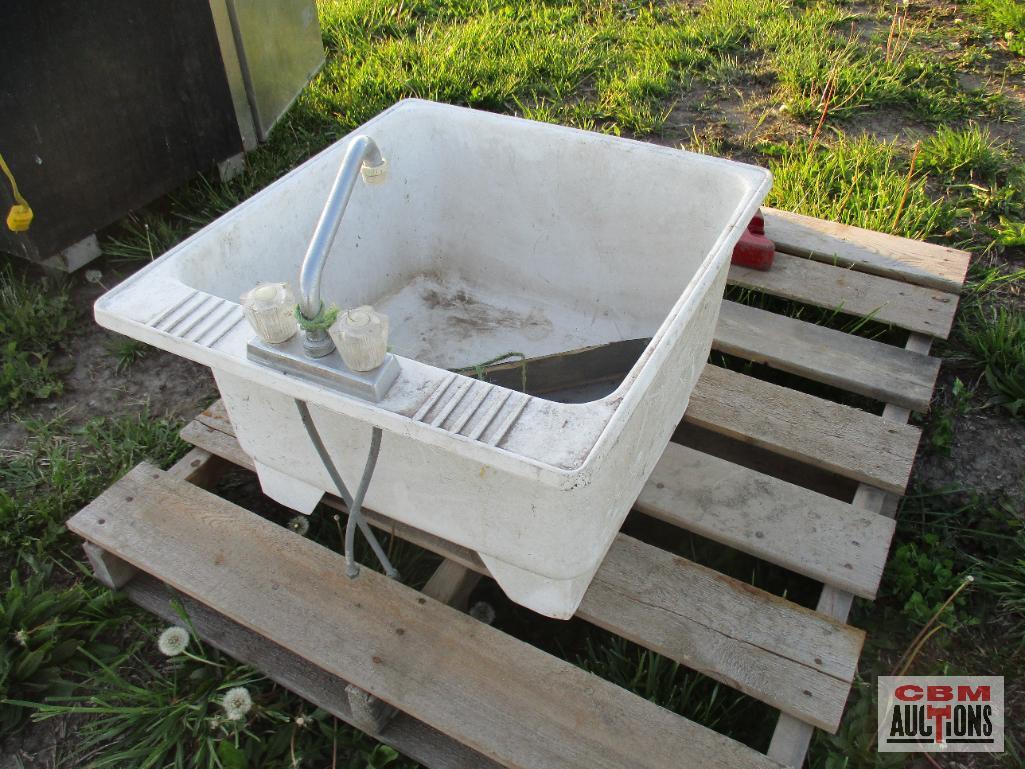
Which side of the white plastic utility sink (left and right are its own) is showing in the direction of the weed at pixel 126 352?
left

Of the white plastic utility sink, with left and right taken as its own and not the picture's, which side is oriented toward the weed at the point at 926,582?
right

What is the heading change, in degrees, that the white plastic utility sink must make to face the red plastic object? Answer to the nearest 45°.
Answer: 0° — it already faces it

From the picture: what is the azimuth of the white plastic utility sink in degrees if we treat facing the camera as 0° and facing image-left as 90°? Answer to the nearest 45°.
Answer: approximately 225°

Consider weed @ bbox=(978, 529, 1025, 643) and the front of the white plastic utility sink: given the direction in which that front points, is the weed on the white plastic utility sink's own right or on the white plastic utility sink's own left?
on the white plastic utility sink's own right

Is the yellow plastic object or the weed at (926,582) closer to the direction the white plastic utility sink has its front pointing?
the weed

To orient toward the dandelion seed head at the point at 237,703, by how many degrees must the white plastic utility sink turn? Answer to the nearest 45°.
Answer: approximately 180°
